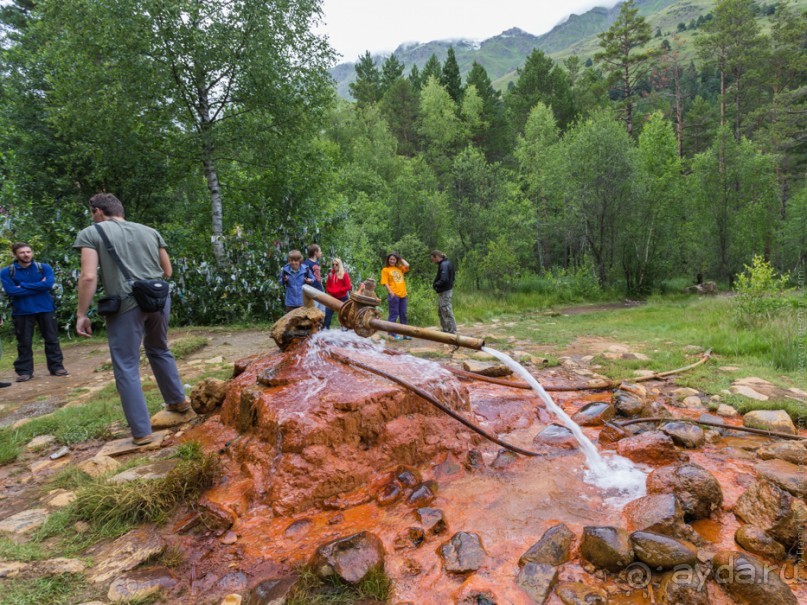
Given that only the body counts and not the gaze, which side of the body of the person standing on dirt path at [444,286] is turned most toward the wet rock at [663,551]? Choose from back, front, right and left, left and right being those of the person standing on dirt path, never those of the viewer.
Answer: left

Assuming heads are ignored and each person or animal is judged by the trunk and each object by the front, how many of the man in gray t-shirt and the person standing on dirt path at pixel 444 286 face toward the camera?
0

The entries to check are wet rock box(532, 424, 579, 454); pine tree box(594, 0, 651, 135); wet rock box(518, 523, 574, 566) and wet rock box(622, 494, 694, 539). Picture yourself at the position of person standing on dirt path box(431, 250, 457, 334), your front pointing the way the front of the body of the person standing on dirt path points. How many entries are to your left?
3

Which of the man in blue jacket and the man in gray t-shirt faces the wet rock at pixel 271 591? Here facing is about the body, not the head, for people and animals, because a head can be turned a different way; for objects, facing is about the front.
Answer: the man in blue jacket

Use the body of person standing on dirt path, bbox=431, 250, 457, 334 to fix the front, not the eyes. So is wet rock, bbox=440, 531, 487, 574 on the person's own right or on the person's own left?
on the person's own left

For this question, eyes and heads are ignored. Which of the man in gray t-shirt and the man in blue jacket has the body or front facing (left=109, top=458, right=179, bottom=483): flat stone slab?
the man in blue jacket

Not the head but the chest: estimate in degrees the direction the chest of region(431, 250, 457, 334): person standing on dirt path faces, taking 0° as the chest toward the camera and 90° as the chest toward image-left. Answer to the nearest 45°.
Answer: approximately 90°
